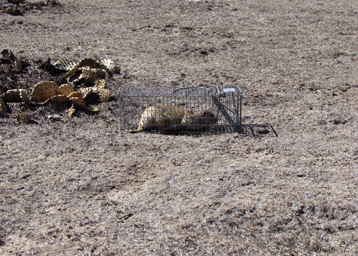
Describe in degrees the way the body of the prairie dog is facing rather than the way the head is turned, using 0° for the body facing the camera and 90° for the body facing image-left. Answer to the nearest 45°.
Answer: approximately 270°
